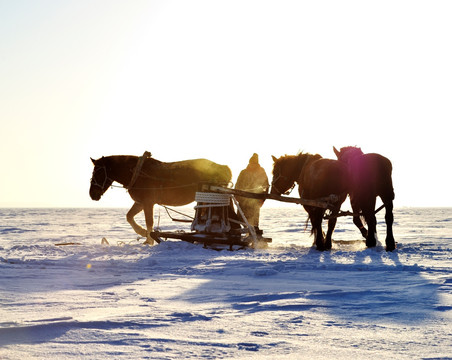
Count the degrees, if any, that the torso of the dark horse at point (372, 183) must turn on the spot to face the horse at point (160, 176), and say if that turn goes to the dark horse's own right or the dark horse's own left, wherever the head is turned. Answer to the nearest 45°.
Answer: approximately 45° to the dark horse's own left

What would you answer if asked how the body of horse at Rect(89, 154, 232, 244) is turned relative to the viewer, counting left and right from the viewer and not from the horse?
facing to the left of the viewer

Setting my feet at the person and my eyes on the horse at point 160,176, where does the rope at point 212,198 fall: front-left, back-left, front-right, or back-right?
front-left

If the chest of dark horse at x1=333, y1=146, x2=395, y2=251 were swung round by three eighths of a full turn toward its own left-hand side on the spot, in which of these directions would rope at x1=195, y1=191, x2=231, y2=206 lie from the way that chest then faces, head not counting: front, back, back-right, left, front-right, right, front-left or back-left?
right

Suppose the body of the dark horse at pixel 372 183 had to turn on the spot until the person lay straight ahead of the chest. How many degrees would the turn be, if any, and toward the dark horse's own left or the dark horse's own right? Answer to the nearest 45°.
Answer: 0° — it already faces them

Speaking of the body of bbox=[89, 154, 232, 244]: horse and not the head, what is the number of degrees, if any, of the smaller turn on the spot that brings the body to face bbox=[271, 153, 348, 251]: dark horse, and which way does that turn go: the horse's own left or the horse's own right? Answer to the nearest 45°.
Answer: approximately 135° to the horse's own left

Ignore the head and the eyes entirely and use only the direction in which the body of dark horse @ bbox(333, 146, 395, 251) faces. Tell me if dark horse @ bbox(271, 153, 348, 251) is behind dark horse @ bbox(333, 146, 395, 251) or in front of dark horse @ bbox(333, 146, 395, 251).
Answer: in front

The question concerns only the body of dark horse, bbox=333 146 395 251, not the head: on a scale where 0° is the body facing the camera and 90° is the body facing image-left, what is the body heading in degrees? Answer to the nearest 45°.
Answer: approximately 135°

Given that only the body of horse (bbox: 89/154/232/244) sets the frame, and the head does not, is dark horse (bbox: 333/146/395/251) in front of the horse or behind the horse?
behind

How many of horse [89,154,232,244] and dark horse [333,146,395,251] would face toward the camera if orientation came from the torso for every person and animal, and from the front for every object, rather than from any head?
0
